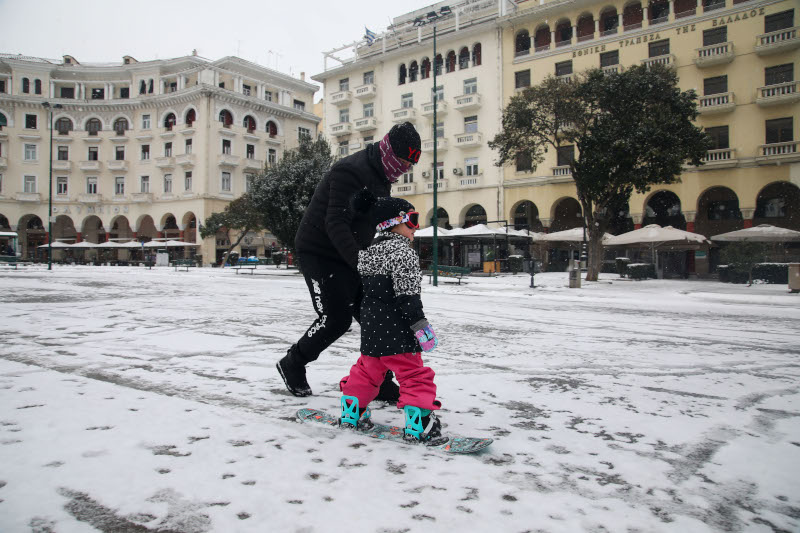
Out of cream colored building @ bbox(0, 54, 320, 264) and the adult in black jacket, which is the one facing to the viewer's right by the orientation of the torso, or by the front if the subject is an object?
the adult in black jacket

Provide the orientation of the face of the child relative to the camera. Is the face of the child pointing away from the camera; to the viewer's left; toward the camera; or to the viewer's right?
to the viewer's right

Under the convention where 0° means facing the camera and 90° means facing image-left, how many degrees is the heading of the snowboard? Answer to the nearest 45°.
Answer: approximately 270°

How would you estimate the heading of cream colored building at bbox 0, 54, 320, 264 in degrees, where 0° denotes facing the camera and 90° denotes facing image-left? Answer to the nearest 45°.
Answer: approximately 0°

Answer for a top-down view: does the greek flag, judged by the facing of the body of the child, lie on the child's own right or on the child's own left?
on the child's own left

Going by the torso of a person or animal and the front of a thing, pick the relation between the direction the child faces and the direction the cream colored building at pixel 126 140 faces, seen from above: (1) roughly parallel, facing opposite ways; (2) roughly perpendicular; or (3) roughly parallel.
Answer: roughly perpendicular

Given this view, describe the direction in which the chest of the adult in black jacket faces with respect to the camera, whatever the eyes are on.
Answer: to the viewer's right
